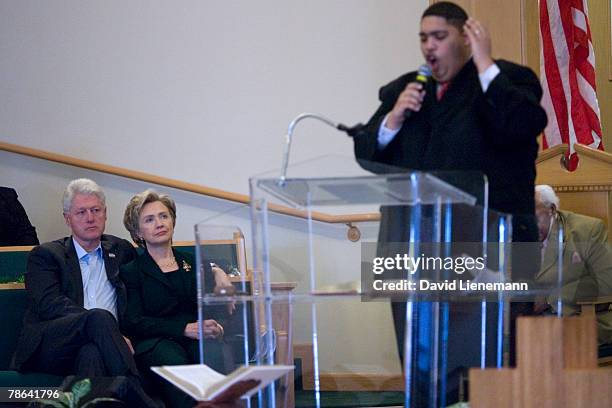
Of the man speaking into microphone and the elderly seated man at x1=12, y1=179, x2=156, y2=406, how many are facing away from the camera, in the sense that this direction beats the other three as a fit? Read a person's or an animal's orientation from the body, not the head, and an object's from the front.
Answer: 0

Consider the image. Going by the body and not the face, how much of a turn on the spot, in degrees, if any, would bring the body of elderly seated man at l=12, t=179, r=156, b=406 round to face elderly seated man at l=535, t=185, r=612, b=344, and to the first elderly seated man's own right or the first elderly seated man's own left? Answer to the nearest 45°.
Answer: approximately 45° to the first elderly seated man's own left

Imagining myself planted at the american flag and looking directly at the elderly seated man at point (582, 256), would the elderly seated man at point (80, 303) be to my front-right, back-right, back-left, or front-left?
front-right

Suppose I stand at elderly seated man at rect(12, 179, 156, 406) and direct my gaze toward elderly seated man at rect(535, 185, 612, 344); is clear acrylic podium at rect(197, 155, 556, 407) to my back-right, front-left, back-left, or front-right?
front-right

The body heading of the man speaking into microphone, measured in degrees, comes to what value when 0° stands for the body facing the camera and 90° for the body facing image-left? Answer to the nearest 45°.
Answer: approximately 45°

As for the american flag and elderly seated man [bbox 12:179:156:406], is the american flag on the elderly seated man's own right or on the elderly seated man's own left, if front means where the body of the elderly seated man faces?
on the elderly seated man's own left

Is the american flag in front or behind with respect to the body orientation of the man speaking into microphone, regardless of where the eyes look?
behind

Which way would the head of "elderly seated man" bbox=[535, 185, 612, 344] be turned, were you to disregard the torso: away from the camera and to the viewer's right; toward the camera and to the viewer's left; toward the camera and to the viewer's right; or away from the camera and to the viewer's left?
toward the camera and to the viewer's left

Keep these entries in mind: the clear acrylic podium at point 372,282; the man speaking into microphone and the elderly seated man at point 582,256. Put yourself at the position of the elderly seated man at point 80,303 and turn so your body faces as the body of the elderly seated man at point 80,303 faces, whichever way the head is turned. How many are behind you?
0

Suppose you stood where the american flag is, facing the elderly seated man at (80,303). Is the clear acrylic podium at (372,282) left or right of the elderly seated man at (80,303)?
left

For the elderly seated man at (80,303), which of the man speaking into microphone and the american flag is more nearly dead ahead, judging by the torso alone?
the man speaking into microphone

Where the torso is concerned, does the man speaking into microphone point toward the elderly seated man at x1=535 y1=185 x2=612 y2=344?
no

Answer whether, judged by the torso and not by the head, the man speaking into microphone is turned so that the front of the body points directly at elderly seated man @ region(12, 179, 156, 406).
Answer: no

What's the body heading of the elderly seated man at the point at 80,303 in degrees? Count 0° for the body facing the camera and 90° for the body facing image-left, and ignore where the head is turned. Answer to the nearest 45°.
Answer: approximately 315°

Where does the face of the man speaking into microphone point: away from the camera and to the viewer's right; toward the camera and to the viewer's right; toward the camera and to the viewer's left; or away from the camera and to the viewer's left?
toward the camera and to the viewer's left
